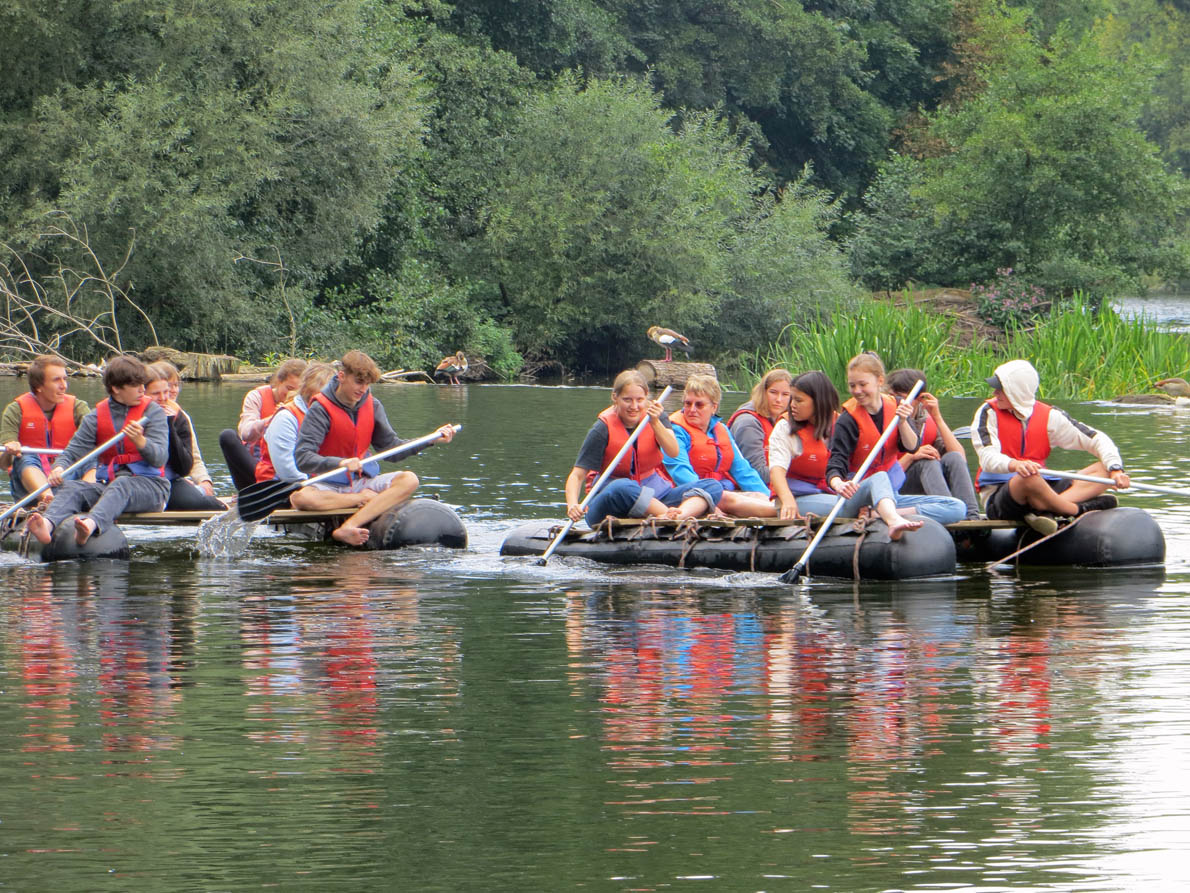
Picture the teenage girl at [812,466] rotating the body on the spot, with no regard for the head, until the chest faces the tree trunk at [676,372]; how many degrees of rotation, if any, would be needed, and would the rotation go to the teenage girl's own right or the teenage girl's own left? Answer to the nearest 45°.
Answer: approximately 135° to the teenage girl's own left

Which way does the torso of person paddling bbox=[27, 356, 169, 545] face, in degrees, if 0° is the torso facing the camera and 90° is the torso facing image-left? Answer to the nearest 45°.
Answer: approximately 45°

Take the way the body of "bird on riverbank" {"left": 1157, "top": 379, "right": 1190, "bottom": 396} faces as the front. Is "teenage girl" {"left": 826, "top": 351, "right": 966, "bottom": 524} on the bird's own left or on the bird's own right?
on the bird's own left

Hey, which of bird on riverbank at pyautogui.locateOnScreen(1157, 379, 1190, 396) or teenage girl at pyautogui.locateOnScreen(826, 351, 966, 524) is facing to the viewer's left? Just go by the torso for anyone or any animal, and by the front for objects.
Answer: the bird on riverbank

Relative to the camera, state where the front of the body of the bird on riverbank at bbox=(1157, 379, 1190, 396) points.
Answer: to the viewer's left

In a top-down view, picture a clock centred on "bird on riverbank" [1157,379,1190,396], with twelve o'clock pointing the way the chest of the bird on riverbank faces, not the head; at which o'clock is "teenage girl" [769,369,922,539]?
The teenage girl is roughly at 9 o'clock from the bird on riverbank.
